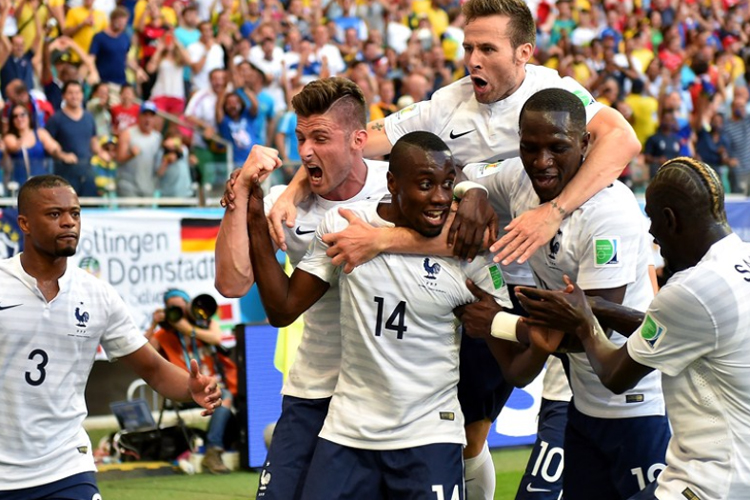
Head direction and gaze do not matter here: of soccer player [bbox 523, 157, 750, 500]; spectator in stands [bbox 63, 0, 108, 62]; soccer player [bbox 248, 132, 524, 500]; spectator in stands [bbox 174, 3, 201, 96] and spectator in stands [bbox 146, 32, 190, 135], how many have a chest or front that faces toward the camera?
4

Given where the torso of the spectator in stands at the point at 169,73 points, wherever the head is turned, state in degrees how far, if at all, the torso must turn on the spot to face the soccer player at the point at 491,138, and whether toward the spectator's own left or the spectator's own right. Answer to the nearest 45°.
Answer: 0° — they already face them

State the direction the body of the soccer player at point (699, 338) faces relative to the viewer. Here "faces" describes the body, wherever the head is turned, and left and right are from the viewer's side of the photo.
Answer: facing away from the viewer and to the left of the viewer

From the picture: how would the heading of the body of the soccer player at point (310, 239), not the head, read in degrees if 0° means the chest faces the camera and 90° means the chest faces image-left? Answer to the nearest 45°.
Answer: approximately 45°

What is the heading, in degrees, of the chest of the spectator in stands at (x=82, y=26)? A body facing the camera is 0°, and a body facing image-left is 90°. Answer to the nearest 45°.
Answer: approximately 0°

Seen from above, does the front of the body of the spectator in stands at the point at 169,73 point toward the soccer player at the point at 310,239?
yes

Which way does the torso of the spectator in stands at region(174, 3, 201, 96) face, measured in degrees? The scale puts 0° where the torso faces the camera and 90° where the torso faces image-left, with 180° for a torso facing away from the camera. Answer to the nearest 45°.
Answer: approximately 0°

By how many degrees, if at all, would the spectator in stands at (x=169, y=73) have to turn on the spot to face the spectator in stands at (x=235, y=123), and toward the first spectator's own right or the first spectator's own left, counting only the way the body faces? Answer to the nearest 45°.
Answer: approximately 45° to the first spectator's own left
